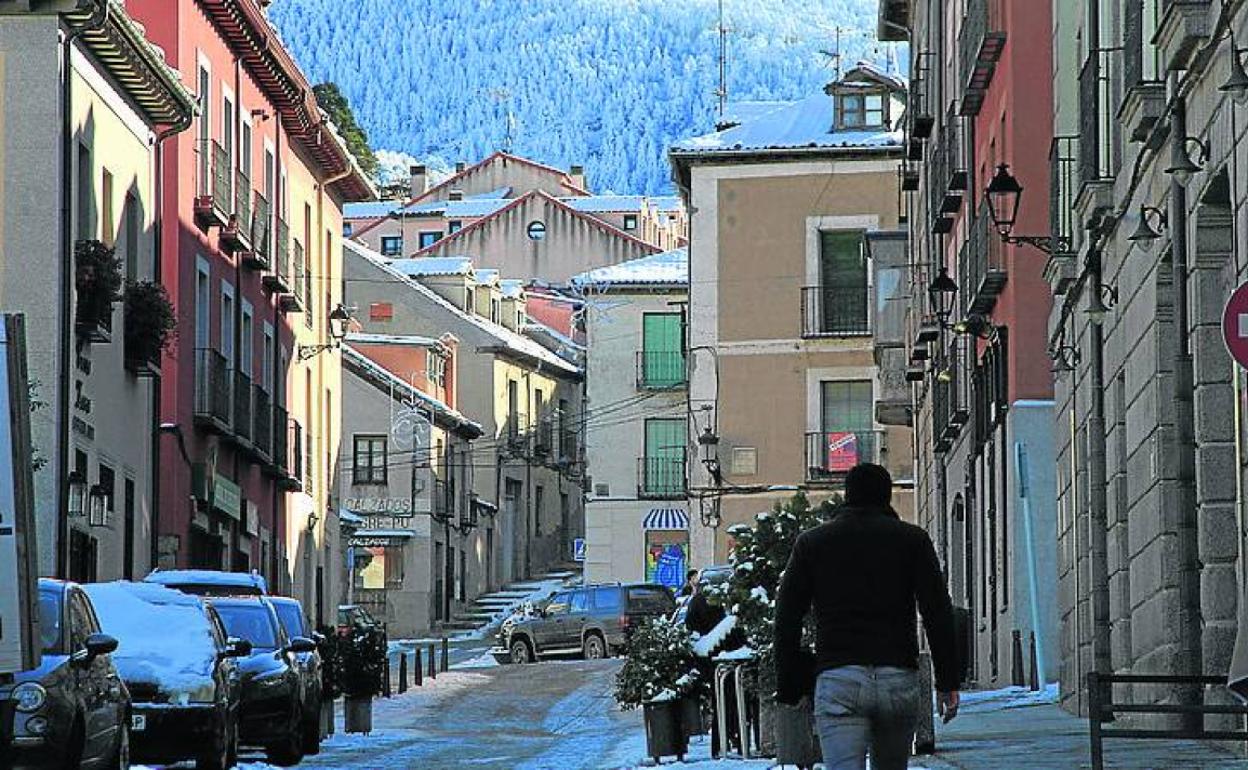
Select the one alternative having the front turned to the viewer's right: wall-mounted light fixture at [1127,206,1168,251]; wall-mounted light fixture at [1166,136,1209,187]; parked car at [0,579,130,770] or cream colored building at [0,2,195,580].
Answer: the cream colored building

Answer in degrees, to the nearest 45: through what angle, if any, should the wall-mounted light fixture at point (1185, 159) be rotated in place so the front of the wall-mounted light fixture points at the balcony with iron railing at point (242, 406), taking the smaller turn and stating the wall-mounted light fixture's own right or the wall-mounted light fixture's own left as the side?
approximately 45° to the wall-mounted light fixture's own right

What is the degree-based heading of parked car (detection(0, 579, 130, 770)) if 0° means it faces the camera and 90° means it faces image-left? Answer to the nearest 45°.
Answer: approximately 45°

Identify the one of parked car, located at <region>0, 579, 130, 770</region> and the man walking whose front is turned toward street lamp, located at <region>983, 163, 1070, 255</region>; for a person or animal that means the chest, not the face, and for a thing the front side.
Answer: the man walking

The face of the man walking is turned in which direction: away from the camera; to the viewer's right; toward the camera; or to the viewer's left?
away from the camera

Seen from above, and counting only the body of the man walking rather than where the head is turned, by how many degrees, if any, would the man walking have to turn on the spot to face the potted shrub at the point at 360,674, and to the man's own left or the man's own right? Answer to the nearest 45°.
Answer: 0° — they already face it

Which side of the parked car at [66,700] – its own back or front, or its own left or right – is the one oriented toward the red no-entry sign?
left

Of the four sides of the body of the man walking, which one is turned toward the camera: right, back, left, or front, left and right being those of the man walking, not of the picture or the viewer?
back

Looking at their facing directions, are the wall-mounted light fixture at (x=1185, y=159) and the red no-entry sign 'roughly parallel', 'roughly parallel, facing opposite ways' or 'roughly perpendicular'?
roughly perpendicular

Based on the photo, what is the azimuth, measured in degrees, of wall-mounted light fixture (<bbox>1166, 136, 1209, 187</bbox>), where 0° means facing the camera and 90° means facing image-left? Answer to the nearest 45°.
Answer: approximately 90°

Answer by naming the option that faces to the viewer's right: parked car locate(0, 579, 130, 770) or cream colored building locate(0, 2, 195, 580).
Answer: the cream colored building

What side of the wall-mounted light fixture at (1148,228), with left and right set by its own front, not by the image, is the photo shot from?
left

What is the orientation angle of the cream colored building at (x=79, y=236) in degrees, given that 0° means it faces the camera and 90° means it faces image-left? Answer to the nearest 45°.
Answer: approximately 270°

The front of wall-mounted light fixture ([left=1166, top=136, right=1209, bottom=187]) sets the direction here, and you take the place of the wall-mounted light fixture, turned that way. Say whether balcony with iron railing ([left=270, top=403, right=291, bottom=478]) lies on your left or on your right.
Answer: on your right

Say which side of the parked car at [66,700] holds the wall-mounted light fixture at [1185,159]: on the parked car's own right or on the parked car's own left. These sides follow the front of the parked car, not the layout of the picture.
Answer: on the parked car's own left

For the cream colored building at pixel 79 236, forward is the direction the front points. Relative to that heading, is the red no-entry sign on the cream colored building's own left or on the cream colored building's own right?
on the cream colored building's own right

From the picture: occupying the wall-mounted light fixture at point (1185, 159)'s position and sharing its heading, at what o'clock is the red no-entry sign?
The red no-entry sign is roughly at 9 o'clock from the wall-mounted light fixture.

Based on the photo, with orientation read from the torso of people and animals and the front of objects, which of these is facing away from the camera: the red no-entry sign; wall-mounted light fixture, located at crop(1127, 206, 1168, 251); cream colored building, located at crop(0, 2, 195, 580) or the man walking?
the man walking
